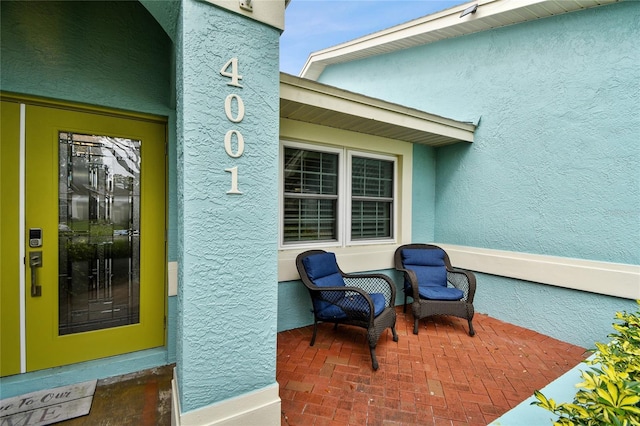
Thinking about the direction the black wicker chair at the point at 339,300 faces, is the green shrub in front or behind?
in front

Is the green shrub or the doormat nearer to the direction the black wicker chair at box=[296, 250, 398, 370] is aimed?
the green shrub

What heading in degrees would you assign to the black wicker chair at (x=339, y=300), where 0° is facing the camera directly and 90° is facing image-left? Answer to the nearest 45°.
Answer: approximately 315°

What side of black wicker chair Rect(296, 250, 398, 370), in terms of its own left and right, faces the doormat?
right

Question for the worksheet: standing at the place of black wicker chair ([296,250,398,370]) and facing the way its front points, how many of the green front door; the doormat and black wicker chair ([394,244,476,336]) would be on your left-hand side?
1

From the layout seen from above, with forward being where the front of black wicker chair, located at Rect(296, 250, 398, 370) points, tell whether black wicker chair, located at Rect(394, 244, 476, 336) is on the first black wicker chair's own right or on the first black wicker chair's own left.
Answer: on the first black wicker chair's own left

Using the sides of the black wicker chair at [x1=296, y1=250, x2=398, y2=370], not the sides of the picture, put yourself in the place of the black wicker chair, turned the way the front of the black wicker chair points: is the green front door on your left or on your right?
on your right

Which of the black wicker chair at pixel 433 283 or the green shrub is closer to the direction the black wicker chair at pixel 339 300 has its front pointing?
the green shrub
